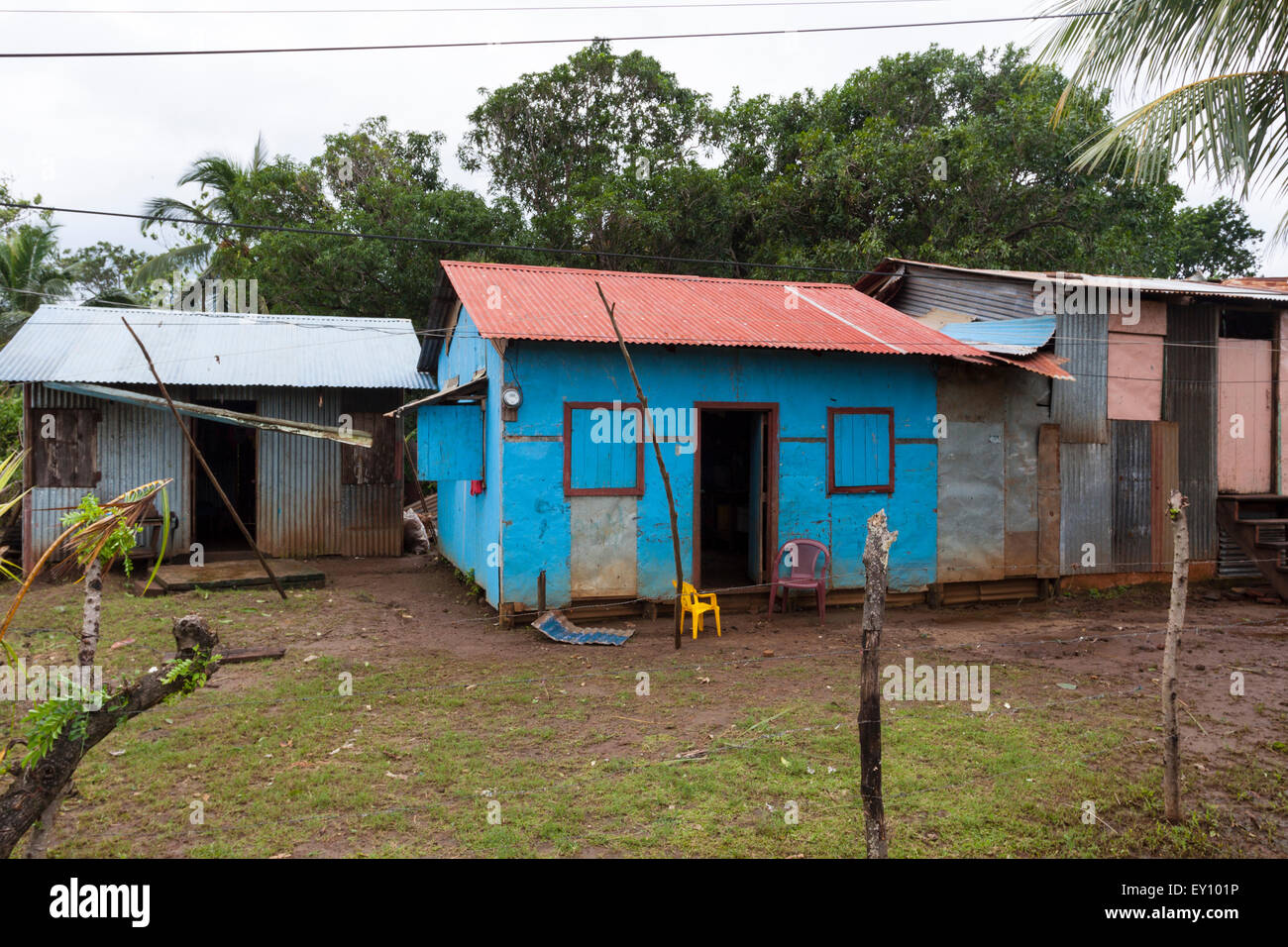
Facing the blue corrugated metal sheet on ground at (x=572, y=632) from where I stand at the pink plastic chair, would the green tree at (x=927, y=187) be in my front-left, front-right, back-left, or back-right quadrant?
back-right

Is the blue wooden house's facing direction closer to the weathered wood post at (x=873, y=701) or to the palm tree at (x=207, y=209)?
the weathered wood post

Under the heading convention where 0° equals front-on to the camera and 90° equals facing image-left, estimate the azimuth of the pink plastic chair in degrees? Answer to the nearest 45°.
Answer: approximately 45°

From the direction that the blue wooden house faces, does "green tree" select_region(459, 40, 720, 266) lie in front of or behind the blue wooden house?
behind

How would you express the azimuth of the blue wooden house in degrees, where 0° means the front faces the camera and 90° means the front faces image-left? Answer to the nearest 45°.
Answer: approximately 0°
